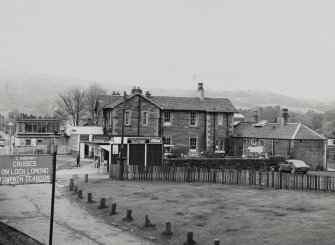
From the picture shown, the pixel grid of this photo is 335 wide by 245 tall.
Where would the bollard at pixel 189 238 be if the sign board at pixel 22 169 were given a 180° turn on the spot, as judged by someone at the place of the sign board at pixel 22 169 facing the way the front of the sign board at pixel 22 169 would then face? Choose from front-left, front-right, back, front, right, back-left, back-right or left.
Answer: right

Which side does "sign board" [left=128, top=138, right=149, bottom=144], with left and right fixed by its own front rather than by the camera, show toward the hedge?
left

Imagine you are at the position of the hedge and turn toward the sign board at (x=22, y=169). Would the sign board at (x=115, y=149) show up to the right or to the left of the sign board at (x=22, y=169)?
right

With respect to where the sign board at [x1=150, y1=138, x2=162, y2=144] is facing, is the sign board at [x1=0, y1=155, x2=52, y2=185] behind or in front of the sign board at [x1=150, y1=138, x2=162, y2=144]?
in front

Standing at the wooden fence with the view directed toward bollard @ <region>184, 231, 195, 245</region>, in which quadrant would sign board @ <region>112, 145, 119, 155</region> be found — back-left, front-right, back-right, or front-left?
back-right

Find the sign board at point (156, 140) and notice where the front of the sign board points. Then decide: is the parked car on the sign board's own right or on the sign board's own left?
on the sign board's own left

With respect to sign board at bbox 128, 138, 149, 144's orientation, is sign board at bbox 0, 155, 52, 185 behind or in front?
in front

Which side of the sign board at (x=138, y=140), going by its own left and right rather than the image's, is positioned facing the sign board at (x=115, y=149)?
right

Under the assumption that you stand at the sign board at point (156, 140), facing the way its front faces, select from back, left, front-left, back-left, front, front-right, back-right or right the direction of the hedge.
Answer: left

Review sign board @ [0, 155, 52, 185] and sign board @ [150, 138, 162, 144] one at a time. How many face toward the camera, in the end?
2

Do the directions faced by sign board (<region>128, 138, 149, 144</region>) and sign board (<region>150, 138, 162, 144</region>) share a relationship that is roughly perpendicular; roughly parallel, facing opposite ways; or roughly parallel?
roughly parallel

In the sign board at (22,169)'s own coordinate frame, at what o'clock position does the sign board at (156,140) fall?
the sign board at (156,140) is roughly at 7 o'clock from the sign board at (22,169).

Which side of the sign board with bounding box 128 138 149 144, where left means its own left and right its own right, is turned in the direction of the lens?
front

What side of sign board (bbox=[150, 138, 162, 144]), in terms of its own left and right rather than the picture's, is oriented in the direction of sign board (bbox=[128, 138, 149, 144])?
right

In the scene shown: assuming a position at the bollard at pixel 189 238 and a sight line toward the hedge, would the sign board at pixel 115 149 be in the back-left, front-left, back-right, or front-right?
front-left

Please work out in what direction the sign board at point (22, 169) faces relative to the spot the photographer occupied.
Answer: facing the viewer
